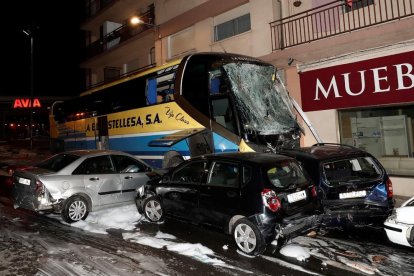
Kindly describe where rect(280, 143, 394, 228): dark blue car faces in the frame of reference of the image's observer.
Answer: facing away from the viewer and to the left of the viewer

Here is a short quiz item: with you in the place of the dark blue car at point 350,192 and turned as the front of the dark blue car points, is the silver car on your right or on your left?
on your left

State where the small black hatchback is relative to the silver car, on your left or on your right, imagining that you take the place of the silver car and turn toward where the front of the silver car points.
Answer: on your right

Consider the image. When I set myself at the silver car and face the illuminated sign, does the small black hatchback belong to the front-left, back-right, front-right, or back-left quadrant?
back-right

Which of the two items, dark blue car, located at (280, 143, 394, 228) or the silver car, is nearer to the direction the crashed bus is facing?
the dark blue car

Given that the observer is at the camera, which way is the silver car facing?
facing away from the viewer and to the right of the viewer

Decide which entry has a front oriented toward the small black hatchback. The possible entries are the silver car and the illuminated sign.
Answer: the illuminated sign

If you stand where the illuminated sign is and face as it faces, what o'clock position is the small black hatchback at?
The small black hatchback is roughly at 12 o'clock from the illuminated sign.

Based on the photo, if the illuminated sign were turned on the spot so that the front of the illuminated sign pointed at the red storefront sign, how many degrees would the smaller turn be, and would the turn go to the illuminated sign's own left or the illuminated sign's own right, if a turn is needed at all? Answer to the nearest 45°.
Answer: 0° — it already faces it

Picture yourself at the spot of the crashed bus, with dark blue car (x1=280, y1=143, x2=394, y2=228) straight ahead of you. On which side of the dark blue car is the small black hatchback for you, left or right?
right

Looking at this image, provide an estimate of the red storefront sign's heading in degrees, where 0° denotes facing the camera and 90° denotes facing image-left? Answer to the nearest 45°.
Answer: approximately 45°

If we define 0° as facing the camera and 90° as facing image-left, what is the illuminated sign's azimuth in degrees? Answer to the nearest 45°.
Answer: approximately 0°

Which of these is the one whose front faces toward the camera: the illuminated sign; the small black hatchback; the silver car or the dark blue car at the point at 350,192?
the illuminated sign

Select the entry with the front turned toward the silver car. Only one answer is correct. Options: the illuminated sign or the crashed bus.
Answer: the illuminated sign
